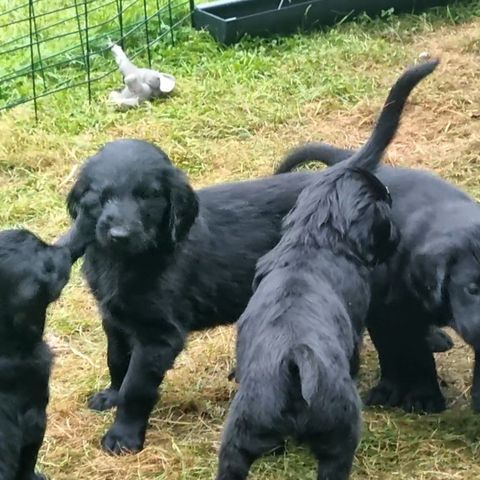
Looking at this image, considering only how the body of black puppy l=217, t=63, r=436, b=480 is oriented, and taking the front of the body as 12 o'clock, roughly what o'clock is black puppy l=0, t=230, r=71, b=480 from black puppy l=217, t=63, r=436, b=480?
black puppy l=0, t=230, r=71, b=480 is roughly at 9 o'clock from black puppy l=217, t=63, r=436, b=480.

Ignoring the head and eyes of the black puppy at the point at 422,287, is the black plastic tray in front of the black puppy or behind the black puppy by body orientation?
behind

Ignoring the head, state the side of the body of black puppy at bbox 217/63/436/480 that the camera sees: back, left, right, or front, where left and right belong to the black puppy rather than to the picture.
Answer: back

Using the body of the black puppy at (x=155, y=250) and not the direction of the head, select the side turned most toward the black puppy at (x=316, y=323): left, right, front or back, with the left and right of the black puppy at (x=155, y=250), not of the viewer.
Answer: left

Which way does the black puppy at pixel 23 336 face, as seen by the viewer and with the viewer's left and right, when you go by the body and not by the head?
facing to the right of the viewer

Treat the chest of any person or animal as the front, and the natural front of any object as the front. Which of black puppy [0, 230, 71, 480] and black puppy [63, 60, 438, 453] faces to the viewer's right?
black puppy [0, 230, 71, 480]
